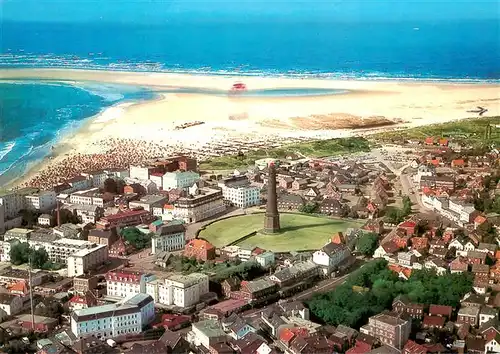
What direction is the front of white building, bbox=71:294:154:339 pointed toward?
toward the camera

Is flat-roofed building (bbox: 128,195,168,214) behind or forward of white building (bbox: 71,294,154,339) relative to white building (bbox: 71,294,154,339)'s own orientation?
behind

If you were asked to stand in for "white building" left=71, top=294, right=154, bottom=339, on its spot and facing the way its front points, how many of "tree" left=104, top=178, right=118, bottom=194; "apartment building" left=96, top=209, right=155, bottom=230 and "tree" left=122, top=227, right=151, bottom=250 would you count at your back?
3

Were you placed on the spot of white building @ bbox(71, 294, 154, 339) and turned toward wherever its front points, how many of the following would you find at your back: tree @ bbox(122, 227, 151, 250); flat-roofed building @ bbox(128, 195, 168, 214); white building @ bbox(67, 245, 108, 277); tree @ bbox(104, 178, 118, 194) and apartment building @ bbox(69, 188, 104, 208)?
5

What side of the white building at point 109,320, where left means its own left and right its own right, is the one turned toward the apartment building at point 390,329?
left

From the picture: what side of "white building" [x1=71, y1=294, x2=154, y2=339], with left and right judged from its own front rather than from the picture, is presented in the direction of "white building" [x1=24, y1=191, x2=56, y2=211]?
back

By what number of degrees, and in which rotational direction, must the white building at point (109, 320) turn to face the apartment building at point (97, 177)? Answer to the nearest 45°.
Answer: approximately 180°

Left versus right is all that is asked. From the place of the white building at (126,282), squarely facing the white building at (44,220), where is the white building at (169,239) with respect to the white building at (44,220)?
right

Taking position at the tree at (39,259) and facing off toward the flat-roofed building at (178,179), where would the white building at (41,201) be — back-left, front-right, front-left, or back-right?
front-left

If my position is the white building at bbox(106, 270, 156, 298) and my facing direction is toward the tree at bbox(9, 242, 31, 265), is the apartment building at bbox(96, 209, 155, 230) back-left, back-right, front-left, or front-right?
front-right

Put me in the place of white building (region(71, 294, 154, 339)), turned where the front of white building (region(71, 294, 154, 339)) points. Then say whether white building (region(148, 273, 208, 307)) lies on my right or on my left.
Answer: on my left

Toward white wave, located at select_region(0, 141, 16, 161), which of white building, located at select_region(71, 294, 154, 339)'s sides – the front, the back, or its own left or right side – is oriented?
back

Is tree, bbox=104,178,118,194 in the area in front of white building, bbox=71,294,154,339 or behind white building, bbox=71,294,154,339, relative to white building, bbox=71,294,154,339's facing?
behind

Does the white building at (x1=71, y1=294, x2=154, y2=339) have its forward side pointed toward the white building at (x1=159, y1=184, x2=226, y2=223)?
no

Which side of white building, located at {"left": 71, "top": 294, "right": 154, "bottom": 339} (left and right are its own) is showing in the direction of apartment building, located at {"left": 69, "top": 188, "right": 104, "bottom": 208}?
back

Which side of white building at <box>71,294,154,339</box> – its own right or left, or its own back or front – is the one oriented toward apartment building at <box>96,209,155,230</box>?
back

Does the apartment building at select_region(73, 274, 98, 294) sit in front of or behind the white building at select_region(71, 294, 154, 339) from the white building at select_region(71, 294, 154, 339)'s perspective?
behind
